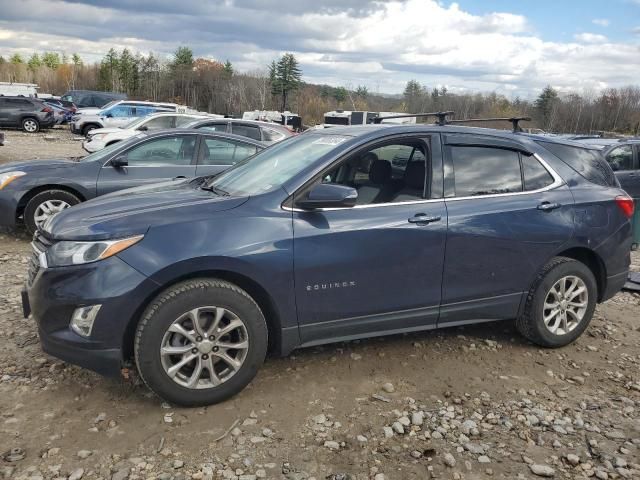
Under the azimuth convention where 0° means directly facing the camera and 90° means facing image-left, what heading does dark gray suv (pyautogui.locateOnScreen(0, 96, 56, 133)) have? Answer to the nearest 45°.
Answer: approximately 90°

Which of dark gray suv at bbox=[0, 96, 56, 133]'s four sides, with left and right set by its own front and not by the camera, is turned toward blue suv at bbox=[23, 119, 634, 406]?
left

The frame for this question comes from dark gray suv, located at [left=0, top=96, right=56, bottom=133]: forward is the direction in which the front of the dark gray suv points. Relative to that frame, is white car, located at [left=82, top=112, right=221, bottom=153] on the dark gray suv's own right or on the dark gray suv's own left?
on the dark gray suv's own left

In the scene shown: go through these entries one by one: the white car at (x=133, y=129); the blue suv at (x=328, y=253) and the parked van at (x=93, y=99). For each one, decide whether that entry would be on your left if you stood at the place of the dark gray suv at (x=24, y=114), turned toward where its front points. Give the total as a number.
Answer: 2

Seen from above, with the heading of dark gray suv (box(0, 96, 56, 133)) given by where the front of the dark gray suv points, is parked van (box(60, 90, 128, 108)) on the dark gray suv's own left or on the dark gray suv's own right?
on the dark gray suv's own right
